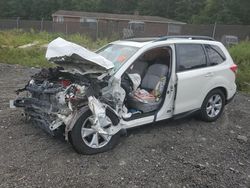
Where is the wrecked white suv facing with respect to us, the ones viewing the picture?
facing the viewer and to the left of the viewer
